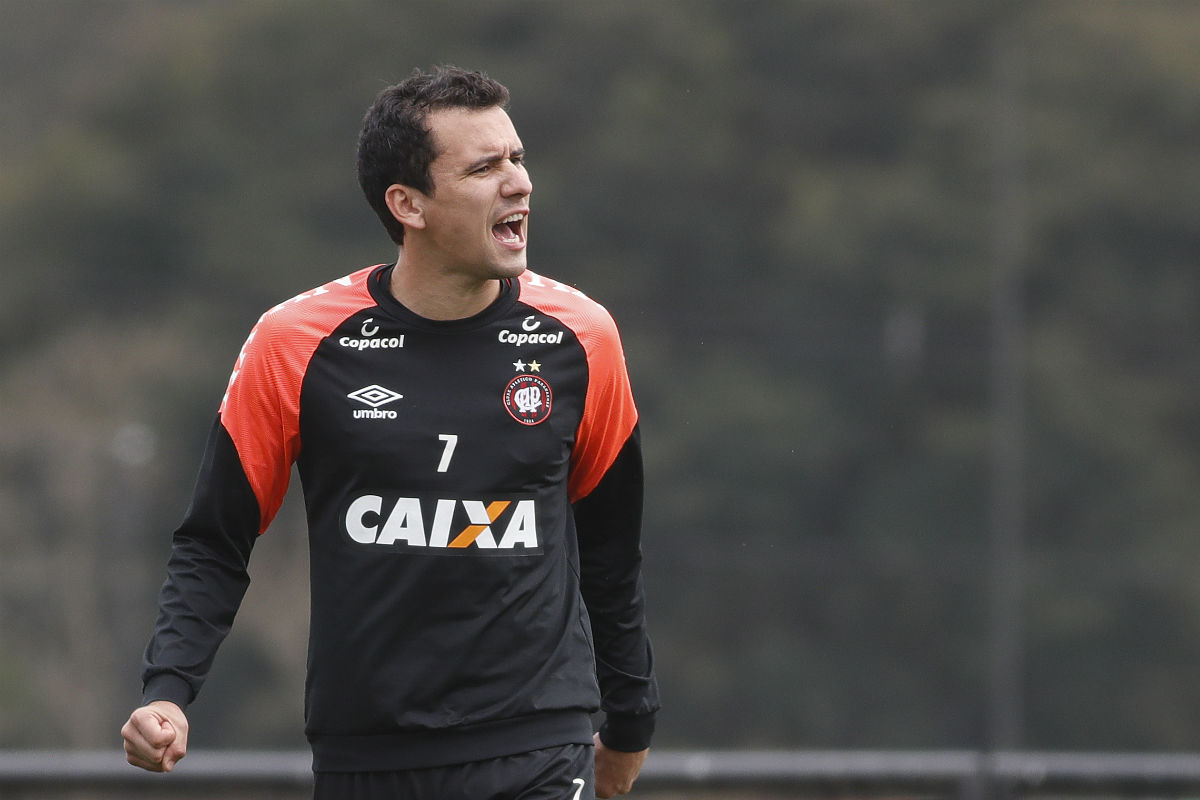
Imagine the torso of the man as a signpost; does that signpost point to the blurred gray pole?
no

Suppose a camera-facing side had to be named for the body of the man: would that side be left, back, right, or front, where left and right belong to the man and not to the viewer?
front
